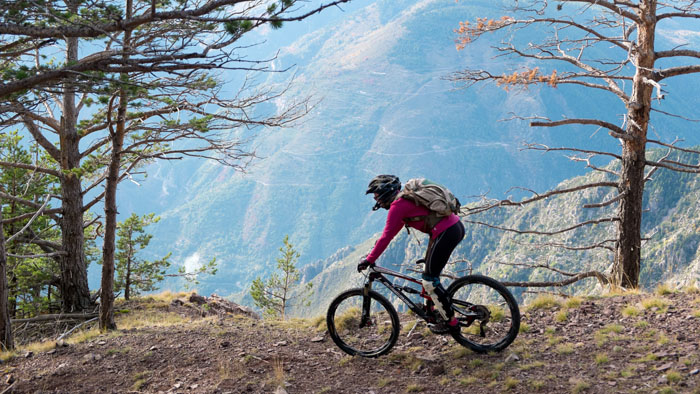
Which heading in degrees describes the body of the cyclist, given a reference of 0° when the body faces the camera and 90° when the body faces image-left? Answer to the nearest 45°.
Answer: approximately 90°

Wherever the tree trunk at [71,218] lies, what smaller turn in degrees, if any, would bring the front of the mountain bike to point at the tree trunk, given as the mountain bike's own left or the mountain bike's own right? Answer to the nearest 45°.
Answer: approximately 45° to the mountain bike's own right

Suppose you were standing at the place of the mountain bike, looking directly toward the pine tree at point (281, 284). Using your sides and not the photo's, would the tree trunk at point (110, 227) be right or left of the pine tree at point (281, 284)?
left

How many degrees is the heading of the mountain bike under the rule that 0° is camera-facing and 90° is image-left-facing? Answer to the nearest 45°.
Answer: approximately 90°

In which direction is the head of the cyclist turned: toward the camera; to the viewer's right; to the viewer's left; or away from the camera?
to the viewer's left

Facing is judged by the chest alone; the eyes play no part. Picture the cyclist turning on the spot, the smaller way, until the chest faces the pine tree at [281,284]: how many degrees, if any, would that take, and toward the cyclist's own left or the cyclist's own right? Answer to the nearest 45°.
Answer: approximately 90° to the cyclist's own right
